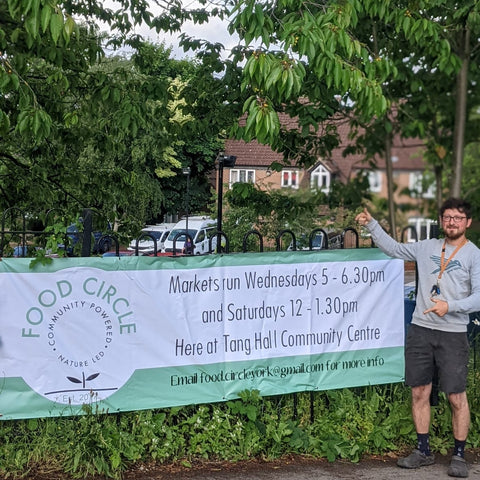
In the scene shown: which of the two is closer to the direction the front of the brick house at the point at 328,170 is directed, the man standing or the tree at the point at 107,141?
the man standing

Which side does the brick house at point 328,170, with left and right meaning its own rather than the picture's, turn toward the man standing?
front

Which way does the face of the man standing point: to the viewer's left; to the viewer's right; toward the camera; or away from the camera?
toward the camera

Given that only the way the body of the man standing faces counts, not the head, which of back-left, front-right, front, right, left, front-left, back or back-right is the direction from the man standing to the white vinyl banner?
right

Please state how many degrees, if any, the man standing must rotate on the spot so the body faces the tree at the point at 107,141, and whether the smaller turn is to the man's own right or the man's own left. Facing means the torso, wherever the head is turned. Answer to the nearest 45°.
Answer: approximately 135° to the man's own right

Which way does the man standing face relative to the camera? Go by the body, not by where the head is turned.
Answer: toward the camera

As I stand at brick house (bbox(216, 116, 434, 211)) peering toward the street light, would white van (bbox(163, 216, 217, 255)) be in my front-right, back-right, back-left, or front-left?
front-right

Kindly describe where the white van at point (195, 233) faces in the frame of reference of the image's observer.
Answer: facing the viewer and to the left of the viewer

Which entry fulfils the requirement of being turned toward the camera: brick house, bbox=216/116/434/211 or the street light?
the brick house

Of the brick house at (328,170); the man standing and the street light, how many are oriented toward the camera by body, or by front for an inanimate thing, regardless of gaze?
2

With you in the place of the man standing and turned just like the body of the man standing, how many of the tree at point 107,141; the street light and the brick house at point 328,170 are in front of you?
0

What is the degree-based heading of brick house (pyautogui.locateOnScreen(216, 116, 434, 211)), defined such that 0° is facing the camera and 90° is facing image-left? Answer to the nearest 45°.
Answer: approximately 0°
